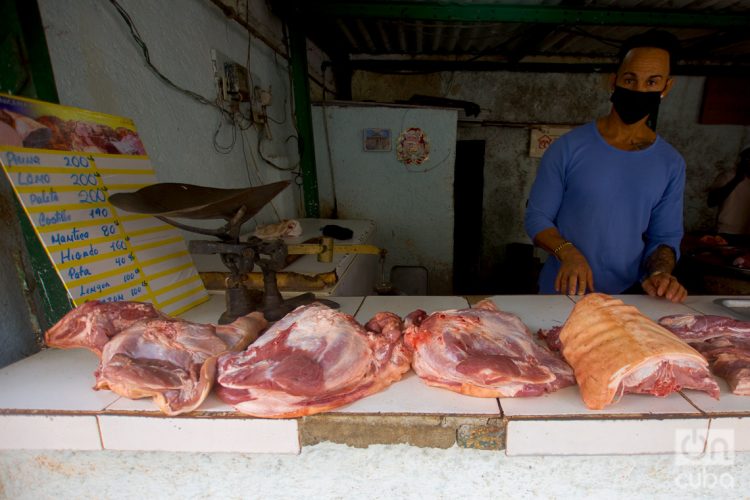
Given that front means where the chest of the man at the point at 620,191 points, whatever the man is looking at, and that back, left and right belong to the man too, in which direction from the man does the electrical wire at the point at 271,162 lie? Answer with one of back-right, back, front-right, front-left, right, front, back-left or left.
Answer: right

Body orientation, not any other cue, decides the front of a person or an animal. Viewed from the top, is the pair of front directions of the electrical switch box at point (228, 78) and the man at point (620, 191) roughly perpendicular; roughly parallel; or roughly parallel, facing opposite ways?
roughly perpendicular

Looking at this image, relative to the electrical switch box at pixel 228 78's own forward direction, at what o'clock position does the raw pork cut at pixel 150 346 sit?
The raw pork cut is roughly at 2 o'clock from the electrical switch box.

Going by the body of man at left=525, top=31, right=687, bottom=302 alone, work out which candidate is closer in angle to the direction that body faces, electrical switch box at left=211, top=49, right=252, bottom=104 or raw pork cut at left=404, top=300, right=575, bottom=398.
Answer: the raw pork cut

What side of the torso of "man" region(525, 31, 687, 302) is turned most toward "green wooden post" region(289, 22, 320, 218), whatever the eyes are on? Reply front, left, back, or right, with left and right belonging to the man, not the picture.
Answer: right

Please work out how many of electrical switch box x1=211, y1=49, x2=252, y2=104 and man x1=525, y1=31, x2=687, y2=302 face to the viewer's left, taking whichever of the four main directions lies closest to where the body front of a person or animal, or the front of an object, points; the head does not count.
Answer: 0

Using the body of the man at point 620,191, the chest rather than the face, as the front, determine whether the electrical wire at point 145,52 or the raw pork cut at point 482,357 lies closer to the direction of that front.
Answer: the raw pork cut

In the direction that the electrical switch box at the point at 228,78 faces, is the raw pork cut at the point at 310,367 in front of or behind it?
in front

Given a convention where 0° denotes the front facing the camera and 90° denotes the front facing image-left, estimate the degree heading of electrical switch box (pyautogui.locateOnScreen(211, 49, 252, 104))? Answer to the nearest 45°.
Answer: approximately 315°

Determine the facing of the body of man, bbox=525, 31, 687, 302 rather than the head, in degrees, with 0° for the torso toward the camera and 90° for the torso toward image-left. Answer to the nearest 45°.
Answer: approximately 0°
